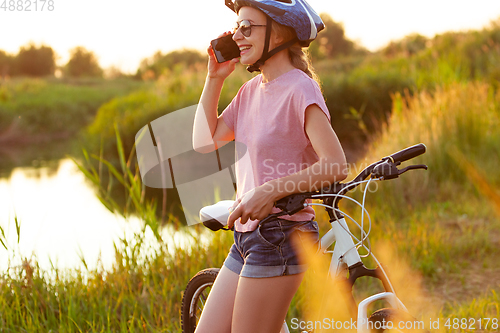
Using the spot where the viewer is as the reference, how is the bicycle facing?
facing the viewer and to the right of the viewer
